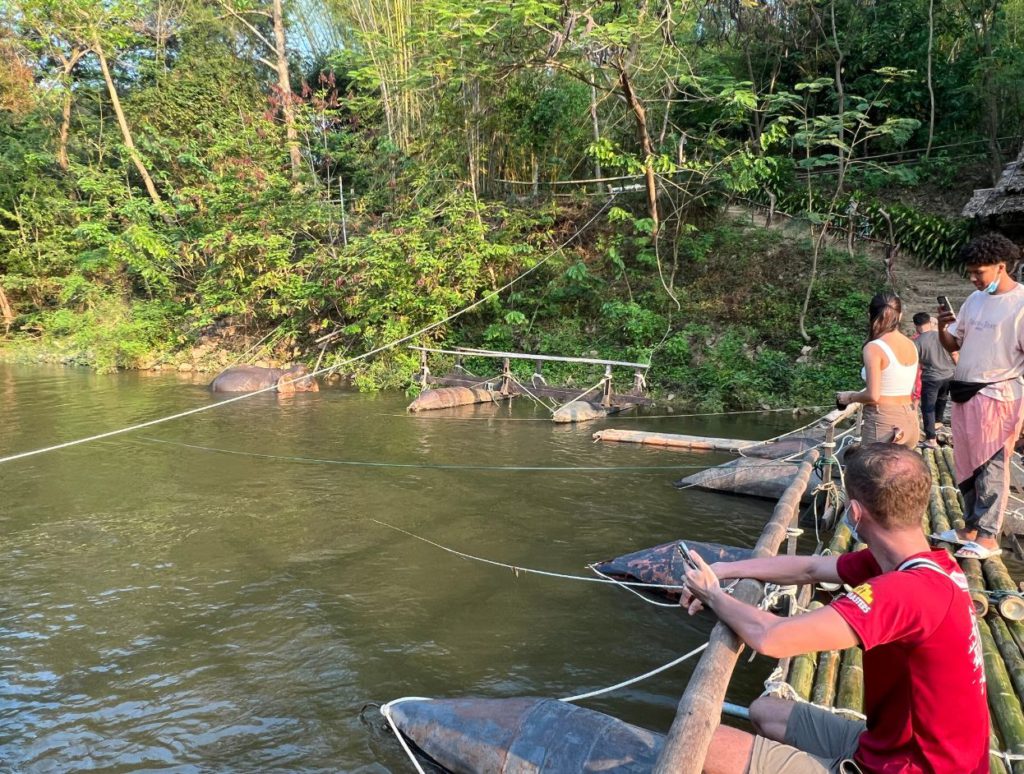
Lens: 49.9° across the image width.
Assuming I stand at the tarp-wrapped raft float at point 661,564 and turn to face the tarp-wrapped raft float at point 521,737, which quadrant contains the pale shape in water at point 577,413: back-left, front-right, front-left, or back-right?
back-right

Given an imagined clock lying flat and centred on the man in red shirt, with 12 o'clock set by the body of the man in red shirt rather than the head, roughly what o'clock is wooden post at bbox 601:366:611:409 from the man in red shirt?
The wooden post is roughly at 1 o'clock from the man in red shirt.

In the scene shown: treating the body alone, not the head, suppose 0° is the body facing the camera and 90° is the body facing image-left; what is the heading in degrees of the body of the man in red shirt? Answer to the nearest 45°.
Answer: approximately 135°

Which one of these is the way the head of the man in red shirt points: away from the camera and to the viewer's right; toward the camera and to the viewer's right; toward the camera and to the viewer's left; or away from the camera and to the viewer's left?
away from the camera and to the viewer's left

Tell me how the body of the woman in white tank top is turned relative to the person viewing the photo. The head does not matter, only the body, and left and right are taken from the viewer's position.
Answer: facing away from the viewer and to the left of the viewer

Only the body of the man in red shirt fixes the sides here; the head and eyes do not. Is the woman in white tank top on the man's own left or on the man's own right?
on the man's own right

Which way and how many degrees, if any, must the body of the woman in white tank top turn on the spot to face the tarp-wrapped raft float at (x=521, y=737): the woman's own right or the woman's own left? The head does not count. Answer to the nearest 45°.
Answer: approximately 90° to the woman's own left
